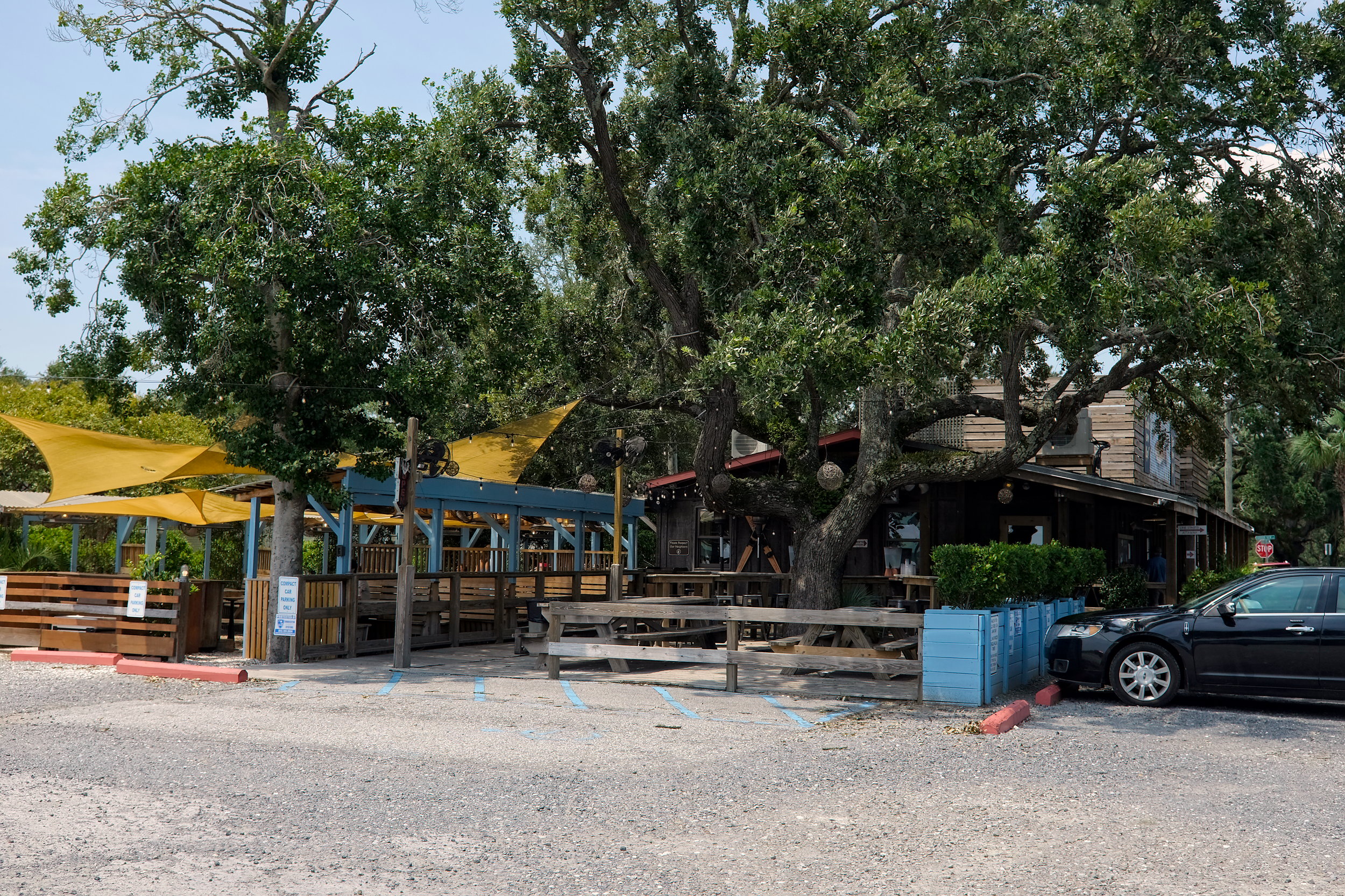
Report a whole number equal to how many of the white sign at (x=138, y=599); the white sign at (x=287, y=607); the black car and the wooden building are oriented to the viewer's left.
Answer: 1

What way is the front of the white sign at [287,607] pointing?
toward the camera

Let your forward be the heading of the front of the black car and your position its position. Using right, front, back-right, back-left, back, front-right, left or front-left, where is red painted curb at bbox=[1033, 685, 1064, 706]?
front

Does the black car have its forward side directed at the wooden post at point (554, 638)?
yes

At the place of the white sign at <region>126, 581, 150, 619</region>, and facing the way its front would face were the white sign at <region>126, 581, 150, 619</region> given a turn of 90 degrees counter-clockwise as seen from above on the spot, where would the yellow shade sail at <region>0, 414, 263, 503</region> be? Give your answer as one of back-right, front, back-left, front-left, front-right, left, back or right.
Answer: left

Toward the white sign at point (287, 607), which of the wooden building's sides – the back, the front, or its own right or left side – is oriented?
right

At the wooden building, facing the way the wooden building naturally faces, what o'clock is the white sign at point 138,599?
The white sign is roughly at 3 o'clock from the wooden building.

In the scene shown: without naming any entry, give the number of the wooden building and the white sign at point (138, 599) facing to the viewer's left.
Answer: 0

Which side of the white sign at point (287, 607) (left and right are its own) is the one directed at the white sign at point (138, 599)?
right

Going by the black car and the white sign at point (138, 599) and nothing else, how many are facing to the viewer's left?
1

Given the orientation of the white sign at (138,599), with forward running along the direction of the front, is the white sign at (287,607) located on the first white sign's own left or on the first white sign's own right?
on the first white sign's own left

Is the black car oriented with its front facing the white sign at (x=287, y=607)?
yes

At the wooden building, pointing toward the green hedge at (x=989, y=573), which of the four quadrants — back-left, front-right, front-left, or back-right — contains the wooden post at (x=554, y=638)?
front-right

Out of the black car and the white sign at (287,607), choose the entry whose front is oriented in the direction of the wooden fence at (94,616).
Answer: the black car

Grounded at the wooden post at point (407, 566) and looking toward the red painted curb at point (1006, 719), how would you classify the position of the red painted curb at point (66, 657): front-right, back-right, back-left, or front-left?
back-right

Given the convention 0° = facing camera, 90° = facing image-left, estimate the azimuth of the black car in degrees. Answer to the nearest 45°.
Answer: approximately 90°
